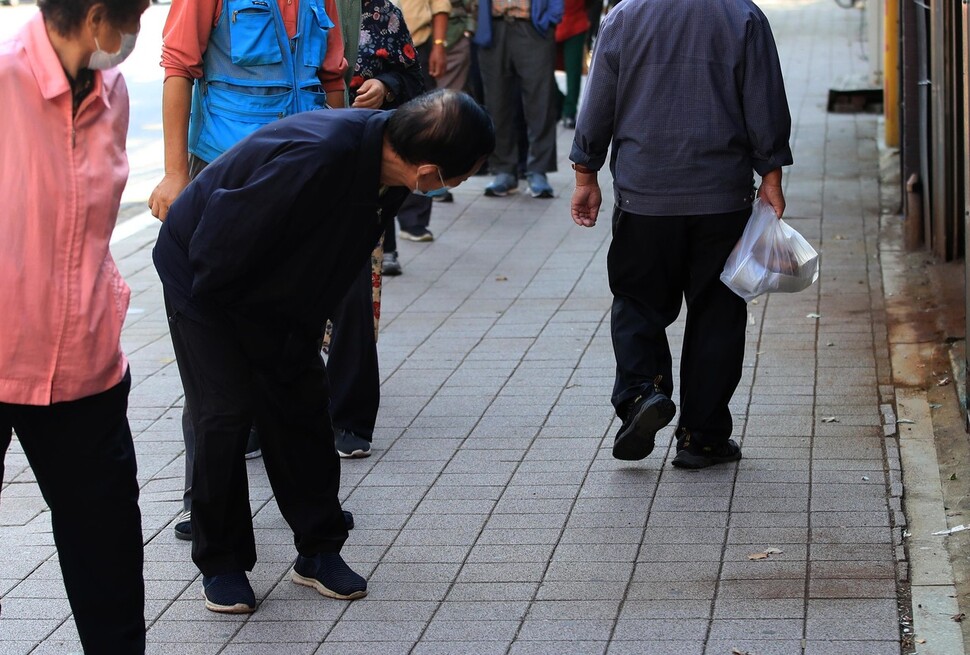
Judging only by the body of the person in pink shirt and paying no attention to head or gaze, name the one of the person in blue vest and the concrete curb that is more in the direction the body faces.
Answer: the concrete curb

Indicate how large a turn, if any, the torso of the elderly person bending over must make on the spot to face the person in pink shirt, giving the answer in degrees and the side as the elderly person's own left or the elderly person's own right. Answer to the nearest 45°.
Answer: approximately 90° to the elderly person's own right

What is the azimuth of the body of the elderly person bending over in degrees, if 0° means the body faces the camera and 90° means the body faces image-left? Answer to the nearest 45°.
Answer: approximately 315°

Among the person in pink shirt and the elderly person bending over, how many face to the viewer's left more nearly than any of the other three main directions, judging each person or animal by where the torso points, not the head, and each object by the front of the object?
0

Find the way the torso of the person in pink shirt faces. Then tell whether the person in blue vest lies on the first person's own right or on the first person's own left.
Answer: on the first person's own left

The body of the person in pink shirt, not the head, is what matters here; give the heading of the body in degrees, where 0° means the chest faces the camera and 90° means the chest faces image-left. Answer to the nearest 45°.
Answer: approximately 315°

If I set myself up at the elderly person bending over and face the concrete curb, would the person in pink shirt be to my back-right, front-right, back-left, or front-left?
back-right

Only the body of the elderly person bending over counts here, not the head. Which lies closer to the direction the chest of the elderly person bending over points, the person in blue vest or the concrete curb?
the concrete curb
